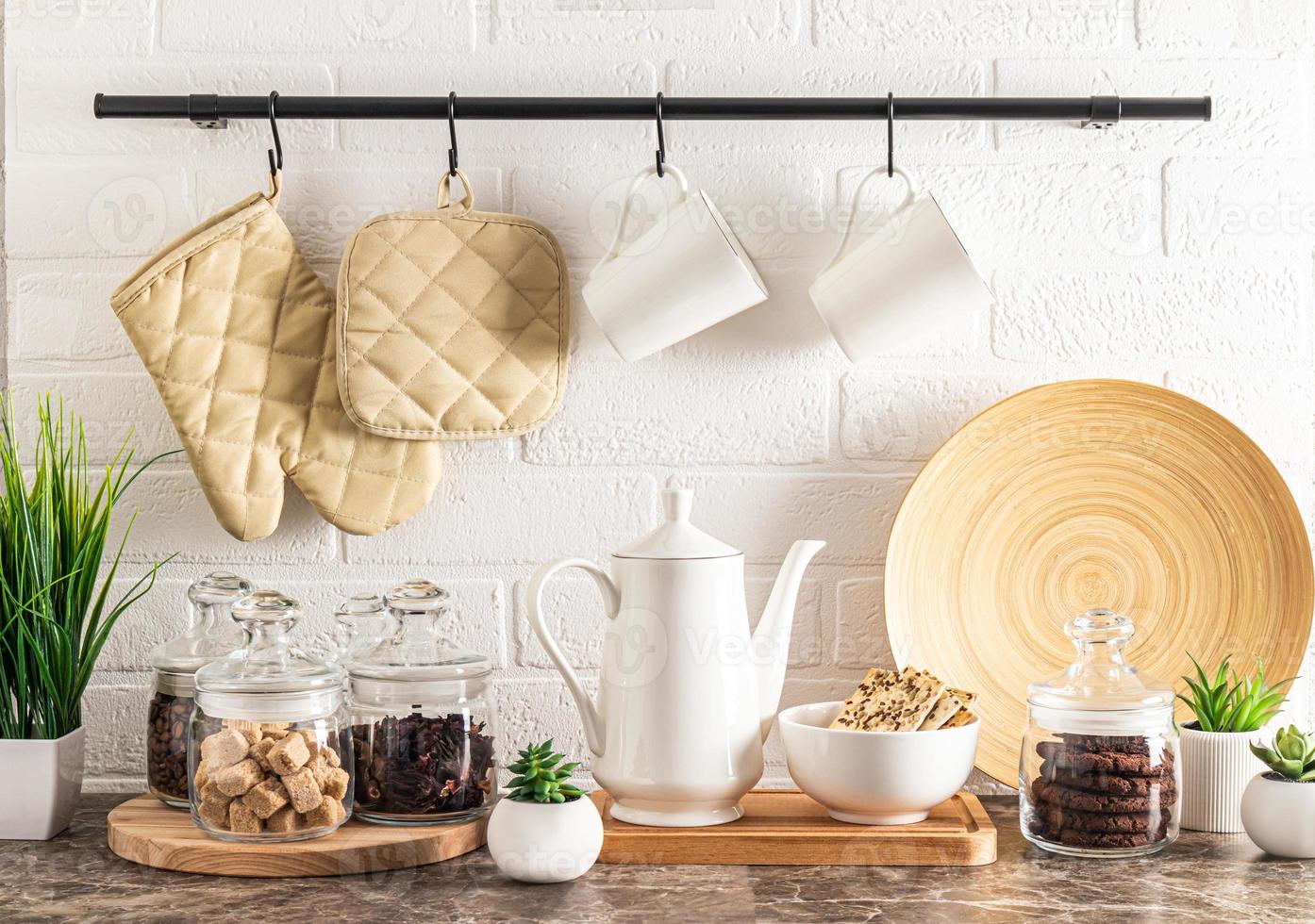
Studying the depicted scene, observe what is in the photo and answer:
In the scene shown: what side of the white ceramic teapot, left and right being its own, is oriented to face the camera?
right
